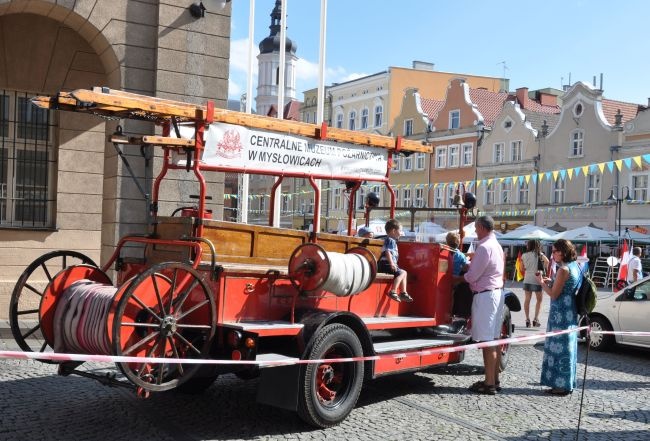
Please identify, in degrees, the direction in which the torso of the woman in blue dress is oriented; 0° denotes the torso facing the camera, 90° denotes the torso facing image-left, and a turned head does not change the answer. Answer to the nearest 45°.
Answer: approximately 90°

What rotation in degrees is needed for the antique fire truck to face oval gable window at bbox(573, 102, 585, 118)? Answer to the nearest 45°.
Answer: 0° — it already faces it

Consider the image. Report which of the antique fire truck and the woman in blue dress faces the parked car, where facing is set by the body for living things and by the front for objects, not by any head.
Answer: the antique fire truck

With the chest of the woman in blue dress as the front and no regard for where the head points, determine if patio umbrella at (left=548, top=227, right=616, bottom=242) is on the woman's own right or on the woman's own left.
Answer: on the woman's own right

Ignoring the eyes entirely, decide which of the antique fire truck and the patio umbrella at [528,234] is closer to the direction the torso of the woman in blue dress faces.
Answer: the antique fire truck

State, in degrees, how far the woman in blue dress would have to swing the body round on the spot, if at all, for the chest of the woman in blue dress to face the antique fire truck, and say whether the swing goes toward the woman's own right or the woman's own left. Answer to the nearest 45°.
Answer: approximately 45° to the woman's own left

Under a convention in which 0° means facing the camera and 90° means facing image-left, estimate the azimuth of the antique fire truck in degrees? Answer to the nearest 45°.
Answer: approximately 225°

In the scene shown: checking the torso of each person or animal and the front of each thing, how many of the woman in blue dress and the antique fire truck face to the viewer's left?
1

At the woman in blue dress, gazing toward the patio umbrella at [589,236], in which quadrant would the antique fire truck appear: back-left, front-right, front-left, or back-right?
back-left
